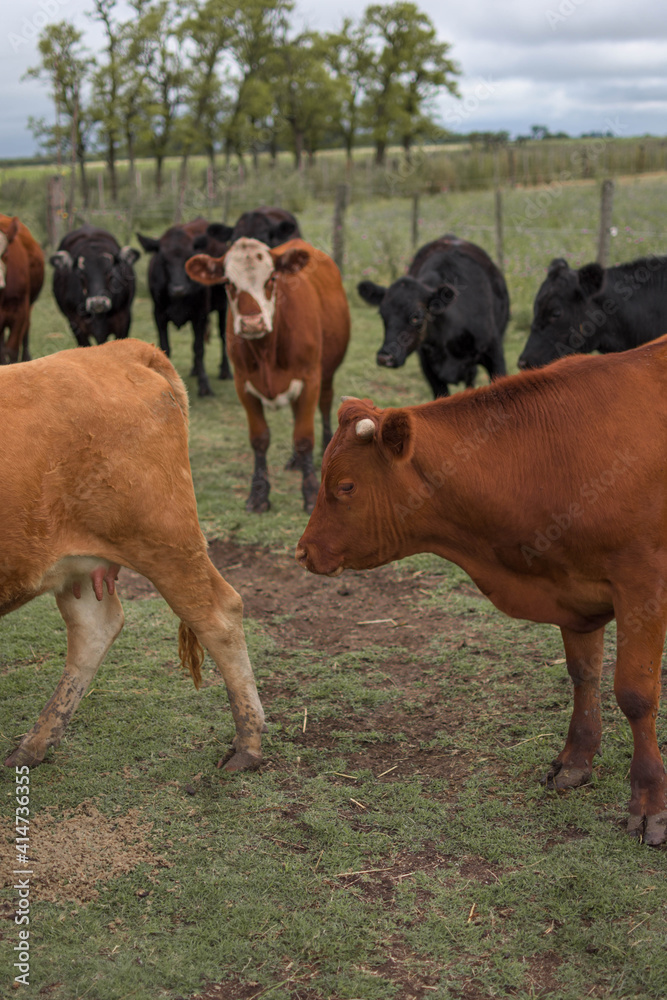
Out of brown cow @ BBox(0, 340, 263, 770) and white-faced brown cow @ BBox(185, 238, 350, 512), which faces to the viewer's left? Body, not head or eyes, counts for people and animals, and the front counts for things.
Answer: the brown cow @ BBox(0, 340, 263, 770)

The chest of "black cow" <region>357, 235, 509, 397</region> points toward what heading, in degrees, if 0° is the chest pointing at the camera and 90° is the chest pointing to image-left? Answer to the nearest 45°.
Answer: approximately 45°

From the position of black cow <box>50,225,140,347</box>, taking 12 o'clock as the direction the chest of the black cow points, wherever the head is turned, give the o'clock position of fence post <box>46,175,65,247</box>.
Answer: The fence post is roughly at 6 o'clock from the black cow.

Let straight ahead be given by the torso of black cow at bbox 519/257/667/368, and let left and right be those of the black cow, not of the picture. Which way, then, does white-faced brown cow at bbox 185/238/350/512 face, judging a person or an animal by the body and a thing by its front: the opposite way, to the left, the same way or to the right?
to the left

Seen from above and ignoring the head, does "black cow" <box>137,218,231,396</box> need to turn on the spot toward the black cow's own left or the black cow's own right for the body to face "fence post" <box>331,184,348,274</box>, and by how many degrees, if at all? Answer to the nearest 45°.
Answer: approximately 180°

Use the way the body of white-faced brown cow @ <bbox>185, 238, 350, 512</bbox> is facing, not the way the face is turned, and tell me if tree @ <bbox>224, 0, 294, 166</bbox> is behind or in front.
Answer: behind

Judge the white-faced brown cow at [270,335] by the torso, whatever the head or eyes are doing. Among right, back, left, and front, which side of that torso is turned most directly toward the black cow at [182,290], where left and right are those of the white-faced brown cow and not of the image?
back

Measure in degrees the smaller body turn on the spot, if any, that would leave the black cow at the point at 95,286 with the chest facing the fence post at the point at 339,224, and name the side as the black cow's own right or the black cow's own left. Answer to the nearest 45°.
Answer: approximately 135° to the black cow's own left

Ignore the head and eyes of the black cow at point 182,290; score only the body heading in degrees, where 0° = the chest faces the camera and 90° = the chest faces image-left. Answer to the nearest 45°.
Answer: approximately 45°

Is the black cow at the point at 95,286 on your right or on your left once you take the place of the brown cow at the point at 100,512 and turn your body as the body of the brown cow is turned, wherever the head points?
on your right

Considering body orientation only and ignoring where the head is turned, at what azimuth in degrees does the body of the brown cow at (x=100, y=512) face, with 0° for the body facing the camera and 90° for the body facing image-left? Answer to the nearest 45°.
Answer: approximately 90°
